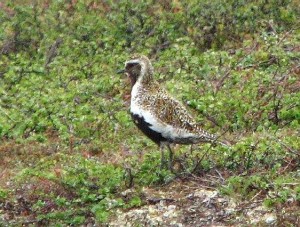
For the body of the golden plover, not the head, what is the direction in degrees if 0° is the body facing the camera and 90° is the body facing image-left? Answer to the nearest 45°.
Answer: approximately 90°
